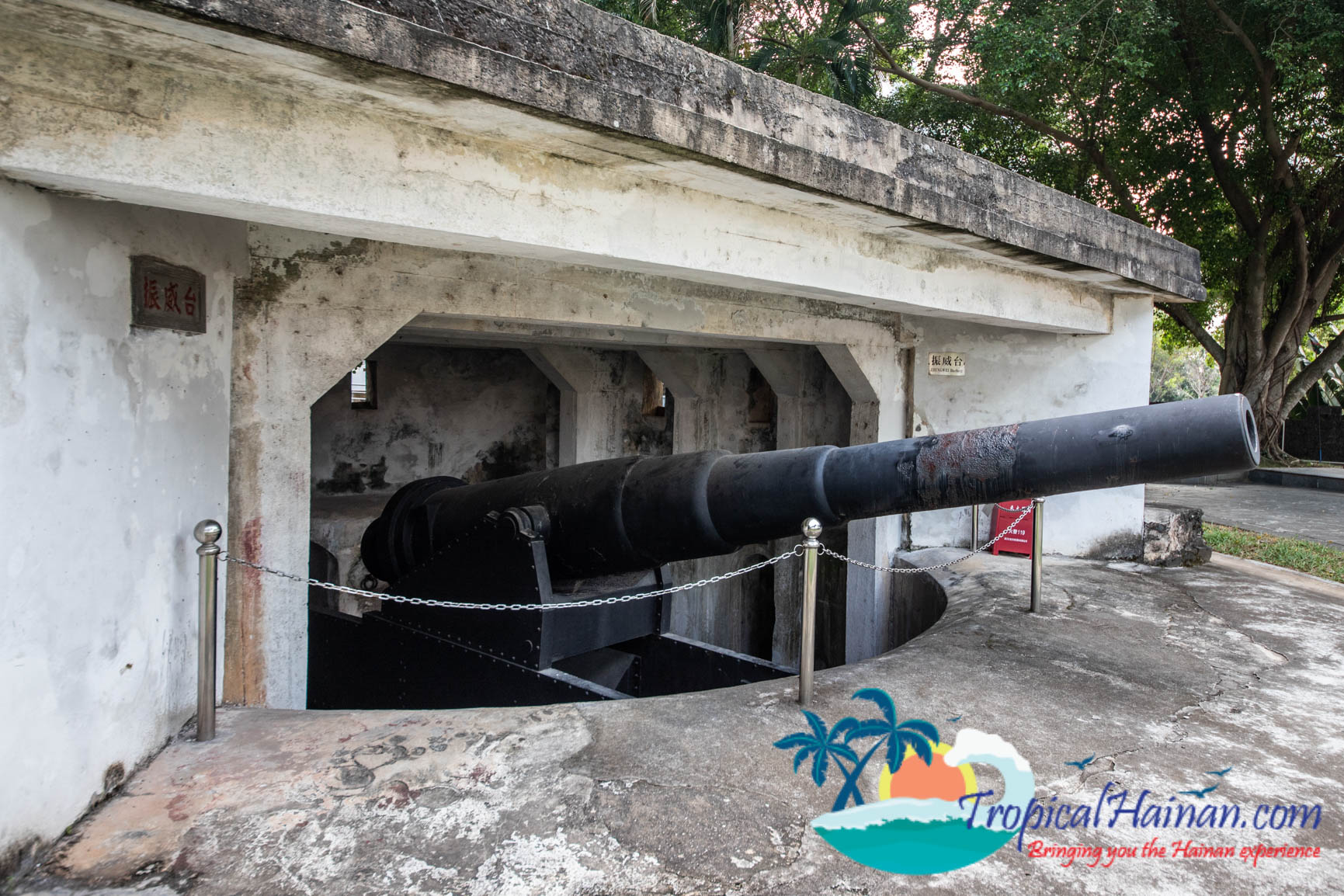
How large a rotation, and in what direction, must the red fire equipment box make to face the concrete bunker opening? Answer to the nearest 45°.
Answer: approximately 90° to its right

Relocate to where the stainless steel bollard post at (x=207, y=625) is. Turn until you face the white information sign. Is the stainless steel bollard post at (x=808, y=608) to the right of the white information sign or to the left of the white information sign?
right

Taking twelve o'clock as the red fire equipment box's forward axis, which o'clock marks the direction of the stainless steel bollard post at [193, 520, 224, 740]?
The stainless steel bollard post is roughly at 1 o'clock from the red fire equipment box.

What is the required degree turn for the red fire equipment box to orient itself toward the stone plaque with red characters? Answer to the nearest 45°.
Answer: approximately 45° to its right

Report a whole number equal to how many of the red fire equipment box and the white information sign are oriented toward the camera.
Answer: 2

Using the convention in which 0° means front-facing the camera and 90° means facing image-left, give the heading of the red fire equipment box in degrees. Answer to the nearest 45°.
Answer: approximately 0°
